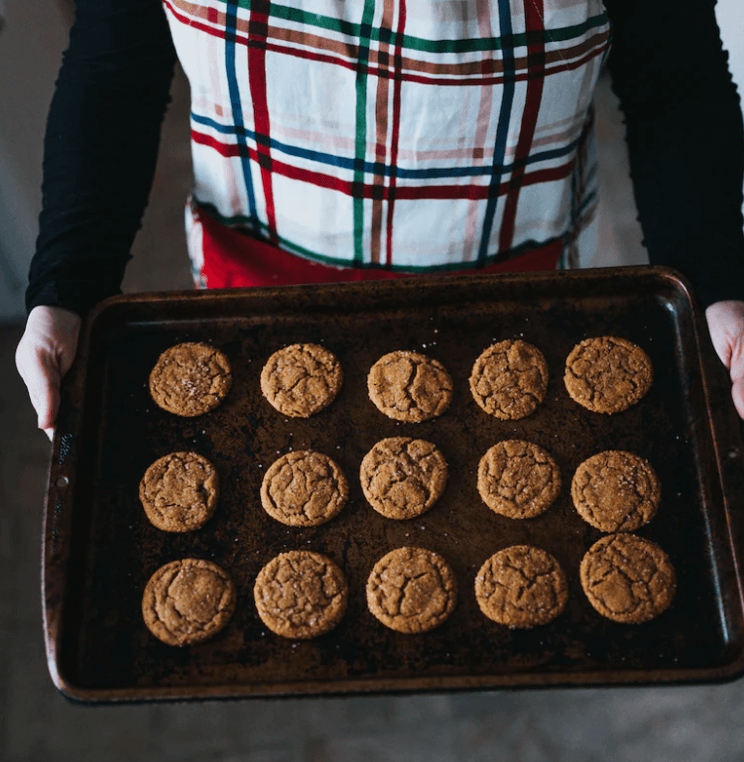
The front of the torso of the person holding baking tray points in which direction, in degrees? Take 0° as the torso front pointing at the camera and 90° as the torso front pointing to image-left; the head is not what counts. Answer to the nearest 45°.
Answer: approximately 0°
